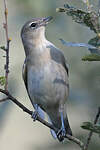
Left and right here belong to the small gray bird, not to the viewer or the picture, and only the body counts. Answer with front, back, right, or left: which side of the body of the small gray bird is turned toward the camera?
front
